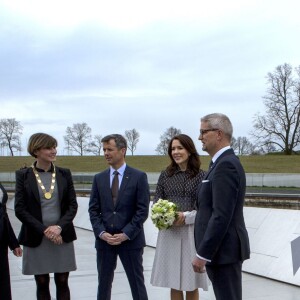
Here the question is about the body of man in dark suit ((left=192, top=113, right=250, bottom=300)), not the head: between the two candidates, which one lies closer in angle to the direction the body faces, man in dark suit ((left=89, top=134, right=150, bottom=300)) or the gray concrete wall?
the man in dark suit

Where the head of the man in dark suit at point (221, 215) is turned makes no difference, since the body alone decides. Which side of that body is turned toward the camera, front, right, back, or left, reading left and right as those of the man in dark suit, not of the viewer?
left

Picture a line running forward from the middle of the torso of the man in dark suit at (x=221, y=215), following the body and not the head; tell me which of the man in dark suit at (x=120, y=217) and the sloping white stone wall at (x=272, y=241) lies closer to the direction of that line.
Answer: the man in dark suit

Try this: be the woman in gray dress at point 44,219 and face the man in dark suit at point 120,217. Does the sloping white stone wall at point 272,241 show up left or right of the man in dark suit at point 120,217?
left

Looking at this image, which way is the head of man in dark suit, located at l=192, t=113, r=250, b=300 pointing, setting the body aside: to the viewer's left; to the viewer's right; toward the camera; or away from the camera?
to the viewer's left

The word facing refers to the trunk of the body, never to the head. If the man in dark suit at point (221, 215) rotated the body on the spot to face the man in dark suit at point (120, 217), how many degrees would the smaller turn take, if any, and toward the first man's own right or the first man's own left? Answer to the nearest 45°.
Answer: approximately 45° to the first man's own right

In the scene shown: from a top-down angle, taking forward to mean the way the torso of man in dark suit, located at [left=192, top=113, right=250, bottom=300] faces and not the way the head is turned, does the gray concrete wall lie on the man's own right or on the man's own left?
on the man's own right

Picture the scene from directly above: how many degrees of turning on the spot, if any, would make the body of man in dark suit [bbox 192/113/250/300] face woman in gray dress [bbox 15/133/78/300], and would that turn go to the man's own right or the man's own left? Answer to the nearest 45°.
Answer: approximately 45° to the man's own right
